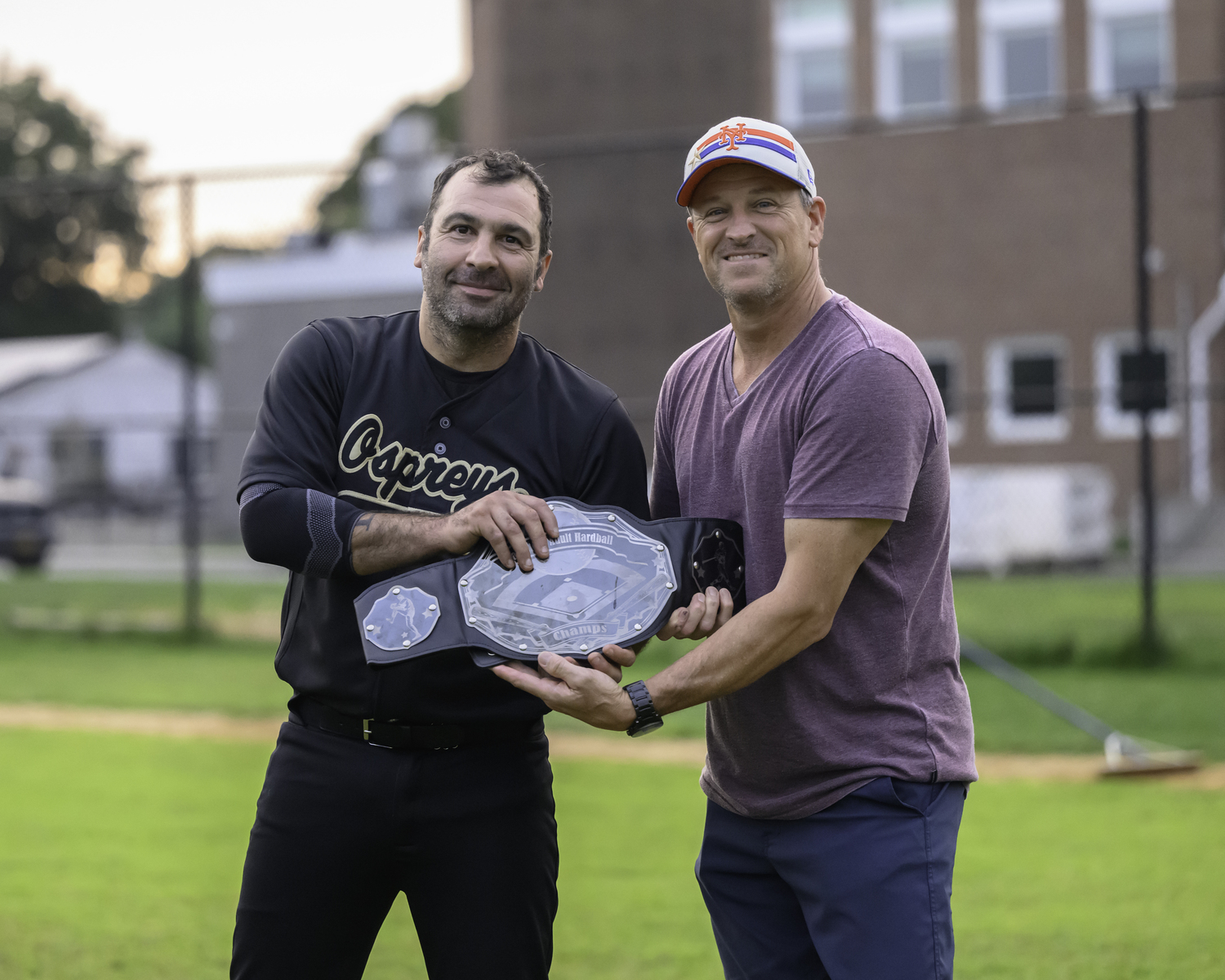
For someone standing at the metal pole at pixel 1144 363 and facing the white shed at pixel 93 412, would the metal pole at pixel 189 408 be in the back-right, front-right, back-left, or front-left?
front-left

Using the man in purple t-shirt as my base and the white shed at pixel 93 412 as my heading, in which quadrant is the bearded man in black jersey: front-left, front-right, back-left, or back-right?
front-left

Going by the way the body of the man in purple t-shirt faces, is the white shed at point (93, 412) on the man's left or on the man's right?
on the man's right

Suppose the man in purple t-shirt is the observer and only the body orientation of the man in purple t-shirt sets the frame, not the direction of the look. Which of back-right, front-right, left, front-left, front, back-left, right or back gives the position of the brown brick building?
back-right

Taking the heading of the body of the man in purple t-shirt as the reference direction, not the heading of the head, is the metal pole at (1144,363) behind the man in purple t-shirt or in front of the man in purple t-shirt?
behind

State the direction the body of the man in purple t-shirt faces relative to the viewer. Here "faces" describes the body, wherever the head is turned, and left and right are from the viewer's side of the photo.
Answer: facing the viewer and to the left of the viewer

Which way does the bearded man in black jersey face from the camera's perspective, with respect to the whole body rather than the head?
toward the camera

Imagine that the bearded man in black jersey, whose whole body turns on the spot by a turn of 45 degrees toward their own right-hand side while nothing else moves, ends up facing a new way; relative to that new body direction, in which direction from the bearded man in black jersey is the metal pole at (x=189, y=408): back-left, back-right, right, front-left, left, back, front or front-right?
back-right

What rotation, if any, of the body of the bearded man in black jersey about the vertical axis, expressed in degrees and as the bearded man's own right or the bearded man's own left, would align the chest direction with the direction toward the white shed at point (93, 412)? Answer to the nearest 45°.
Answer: approximately 180°

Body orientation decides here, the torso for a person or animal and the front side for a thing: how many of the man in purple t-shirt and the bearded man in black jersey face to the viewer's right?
0

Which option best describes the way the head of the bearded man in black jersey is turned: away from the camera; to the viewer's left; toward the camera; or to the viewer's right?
toward the camera
